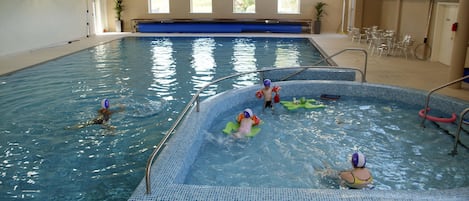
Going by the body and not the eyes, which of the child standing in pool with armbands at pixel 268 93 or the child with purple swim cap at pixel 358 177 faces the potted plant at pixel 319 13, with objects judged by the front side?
the child with purple swim cap

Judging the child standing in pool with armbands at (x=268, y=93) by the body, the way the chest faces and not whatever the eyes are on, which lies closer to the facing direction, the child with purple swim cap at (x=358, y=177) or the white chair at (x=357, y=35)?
the child with purple swim cap

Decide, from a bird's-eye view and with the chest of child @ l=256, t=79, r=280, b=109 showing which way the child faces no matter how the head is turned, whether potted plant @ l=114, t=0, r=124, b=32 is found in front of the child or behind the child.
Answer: behind

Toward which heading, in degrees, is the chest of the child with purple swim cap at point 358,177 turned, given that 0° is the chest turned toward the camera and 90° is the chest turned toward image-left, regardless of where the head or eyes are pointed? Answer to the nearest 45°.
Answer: approximately 180°

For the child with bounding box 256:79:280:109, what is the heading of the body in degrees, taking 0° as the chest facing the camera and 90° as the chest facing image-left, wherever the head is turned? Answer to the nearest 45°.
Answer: approximately 0°

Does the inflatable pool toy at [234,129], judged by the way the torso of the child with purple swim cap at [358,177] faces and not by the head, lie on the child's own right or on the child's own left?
on the child's own left

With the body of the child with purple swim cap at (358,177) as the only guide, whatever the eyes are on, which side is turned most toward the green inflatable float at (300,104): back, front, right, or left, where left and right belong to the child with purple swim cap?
front

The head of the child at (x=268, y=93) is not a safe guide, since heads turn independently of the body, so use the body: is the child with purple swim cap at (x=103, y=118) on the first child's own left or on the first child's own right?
on the first child's own right

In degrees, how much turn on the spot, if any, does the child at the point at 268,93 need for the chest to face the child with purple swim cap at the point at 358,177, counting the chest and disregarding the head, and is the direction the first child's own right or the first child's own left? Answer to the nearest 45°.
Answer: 0° — they already face them

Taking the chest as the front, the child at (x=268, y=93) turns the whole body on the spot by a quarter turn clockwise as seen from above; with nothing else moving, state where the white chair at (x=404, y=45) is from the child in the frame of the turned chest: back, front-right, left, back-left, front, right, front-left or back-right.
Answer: back-right

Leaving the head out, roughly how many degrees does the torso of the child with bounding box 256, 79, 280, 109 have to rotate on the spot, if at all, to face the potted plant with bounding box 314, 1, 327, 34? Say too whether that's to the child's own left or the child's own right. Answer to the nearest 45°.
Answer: approximately 180°

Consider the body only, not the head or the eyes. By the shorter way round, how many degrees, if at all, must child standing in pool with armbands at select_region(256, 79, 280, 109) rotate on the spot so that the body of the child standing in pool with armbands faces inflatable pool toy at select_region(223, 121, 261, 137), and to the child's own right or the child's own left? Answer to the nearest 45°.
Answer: approximately 45° to the child's own right

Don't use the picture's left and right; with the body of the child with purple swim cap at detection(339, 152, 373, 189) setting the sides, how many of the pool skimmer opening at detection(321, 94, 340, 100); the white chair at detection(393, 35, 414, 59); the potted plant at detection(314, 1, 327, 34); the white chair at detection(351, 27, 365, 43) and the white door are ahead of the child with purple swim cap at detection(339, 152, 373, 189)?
5

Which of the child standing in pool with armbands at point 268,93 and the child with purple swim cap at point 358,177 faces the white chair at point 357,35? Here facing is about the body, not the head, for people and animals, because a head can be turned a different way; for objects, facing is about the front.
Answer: the child with purple swim cap

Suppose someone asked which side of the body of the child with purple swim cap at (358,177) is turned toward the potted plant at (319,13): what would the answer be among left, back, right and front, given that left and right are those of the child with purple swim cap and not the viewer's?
front

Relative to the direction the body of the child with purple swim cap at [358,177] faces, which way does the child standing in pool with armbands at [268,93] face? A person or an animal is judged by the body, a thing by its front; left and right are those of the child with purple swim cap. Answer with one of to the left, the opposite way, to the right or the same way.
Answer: the opposite way
